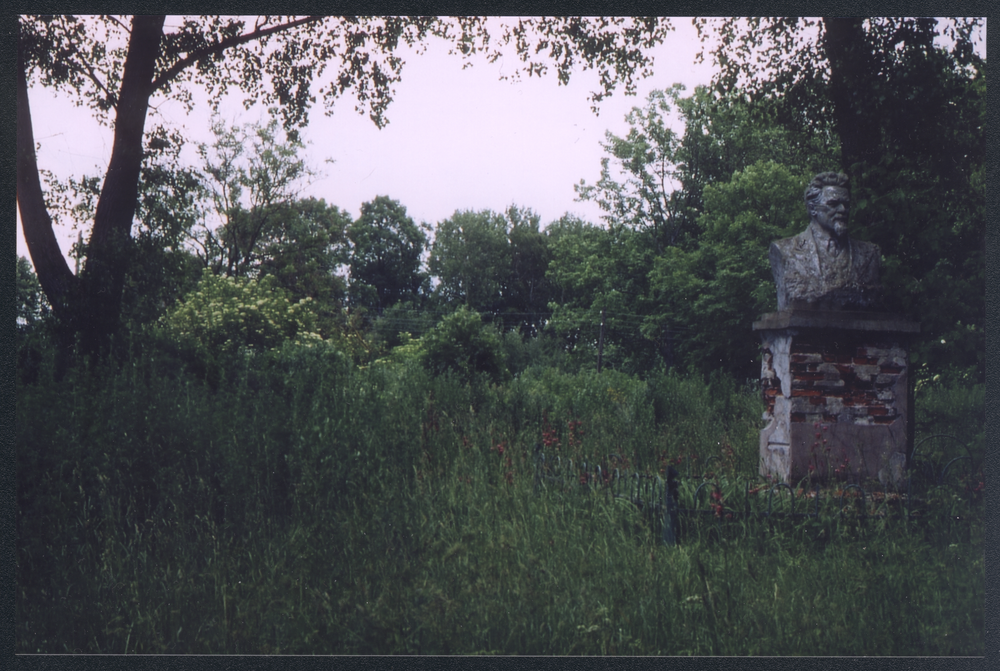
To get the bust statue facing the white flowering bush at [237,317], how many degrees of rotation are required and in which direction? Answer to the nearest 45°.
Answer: approximately 135° to its right

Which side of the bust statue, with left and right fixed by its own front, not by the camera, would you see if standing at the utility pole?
back

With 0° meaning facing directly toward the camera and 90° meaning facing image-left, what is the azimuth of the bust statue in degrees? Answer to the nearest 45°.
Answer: approximately 315°

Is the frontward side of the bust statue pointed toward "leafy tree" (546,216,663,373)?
no

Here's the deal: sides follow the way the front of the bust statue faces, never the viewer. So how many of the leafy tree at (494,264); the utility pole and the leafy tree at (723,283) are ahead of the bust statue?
0

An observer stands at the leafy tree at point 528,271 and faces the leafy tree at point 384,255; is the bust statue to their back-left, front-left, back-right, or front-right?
back-left

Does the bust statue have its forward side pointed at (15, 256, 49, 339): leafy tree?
no

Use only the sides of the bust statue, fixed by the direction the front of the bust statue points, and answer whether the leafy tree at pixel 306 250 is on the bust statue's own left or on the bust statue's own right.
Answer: on the bust statue's own right

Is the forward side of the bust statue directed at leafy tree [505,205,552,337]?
no

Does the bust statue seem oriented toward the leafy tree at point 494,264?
no

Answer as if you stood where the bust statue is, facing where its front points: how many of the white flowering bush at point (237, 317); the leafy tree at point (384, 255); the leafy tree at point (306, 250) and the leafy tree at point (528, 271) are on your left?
0

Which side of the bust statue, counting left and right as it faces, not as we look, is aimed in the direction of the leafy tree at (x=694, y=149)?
back
